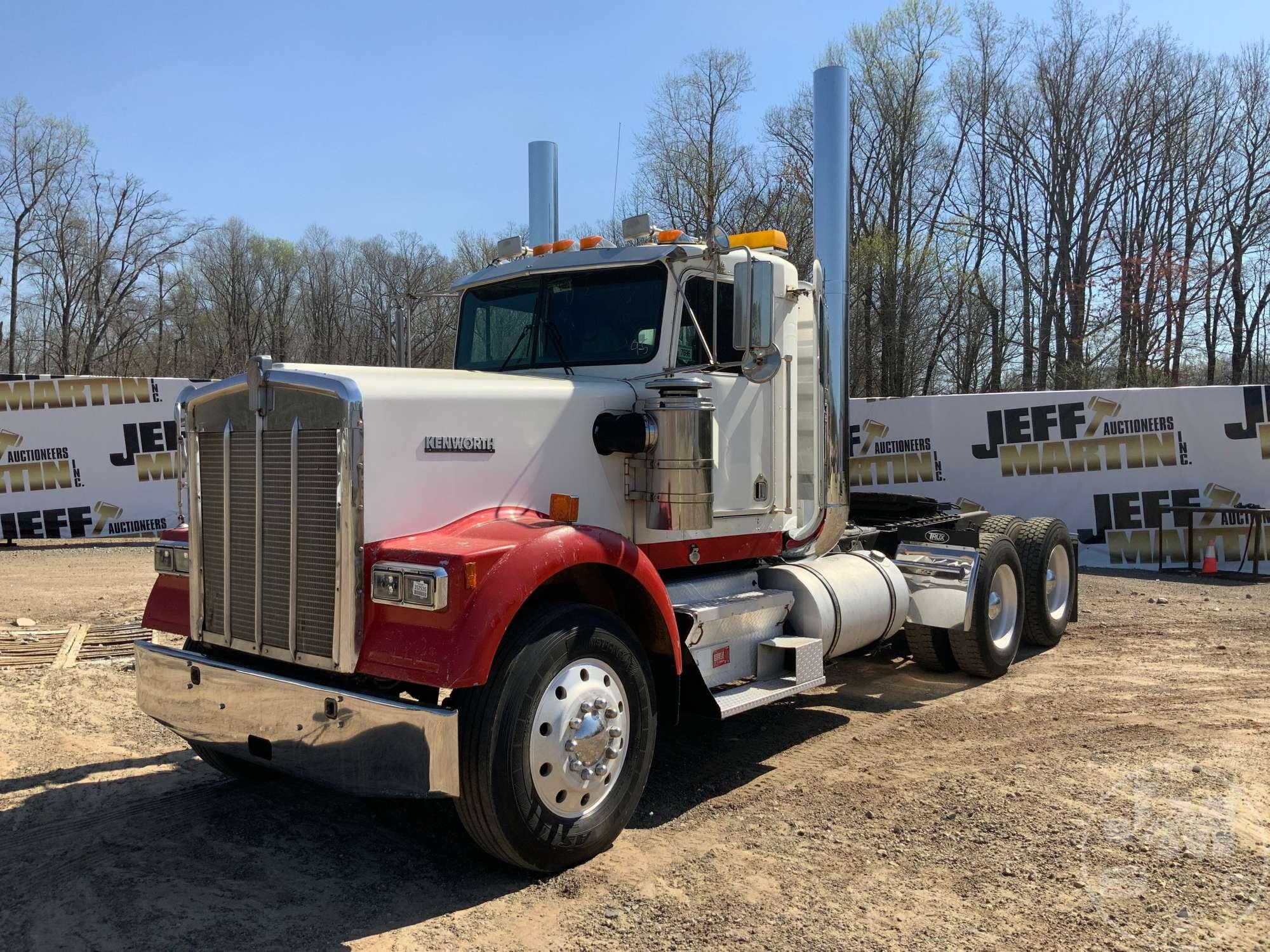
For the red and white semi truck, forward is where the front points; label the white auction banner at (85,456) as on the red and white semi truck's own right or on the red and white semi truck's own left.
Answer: on the red and white semi truck's own right

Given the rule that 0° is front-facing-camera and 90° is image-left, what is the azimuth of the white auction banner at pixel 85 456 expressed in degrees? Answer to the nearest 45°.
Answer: approximately 0°

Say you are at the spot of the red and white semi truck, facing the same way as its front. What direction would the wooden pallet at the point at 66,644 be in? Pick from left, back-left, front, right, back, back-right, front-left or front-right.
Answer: right

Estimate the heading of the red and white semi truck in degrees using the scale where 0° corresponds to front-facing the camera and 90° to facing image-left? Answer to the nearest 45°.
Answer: approximately 45°

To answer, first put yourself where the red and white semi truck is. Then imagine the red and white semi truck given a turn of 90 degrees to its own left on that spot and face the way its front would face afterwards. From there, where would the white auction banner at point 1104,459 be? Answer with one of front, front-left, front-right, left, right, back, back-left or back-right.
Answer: left

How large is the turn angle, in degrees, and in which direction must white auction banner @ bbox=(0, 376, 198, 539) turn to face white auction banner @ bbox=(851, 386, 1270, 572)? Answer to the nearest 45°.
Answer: approximately 45° to its left

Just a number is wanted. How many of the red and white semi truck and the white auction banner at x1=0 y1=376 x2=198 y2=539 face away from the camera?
0

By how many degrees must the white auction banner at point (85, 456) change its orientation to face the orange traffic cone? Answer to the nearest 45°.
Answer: approximately 45° to its left

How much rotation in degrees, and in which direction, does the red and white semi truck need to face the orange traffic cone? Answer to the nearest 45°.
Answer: approximately 180°

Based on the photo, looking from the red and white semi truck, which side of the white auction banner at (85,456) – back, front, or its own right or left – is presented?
front
